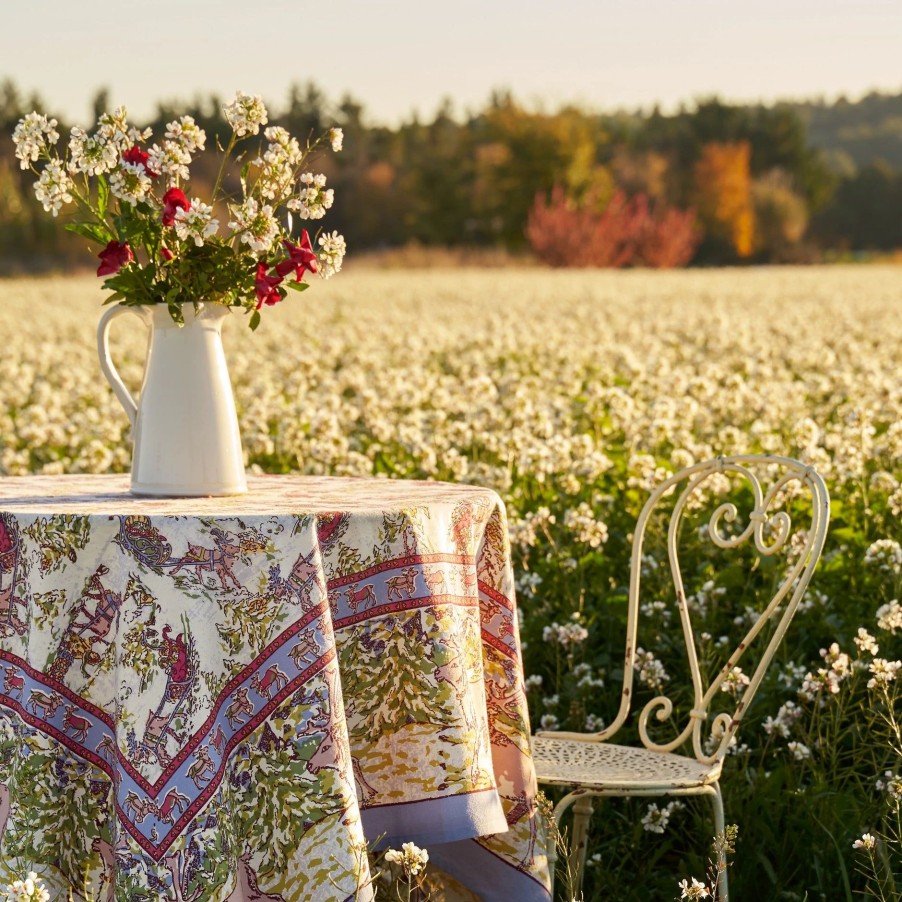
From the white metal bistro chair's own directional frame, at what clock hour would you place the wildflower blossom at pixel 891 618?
The wildflower blossom is roughly at 6 o'clock from the white metal bistro chair.

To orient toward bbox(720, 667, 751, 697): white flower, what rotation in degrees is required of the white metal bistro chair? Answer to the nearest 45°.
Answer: approximately 135° to its right

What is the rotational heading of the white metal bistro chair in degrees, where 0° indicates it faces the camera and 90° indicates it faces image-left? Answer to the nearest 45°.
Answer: approximately 45°

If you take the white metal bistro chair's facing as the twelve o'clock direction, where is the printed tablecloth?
The printed tablecloth is roughly at 12 o'clock from the white metal bistro chair.

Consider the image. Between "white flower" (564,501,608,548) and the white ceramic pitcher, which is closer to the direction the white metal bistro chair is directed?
the white ceramic pitcher

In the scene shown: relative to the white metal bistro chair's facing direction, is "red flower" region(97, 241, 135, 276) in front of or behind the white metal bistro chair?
in front

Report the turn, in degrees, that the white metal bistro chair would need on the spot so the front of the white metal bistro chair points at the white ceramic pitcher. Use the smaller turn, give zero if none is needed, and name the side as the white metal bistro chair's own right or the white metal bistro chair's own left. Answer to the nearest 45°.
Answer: approximately 45° to the white metal bistro chair's own right

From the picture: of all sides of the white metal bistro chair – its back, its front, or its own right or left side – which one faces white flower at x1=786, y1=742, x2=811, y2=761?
back
